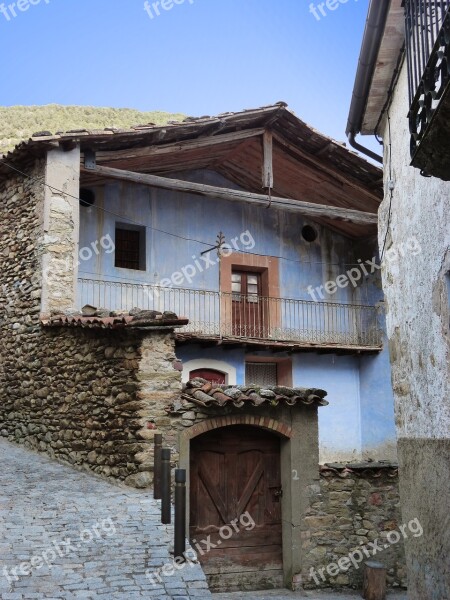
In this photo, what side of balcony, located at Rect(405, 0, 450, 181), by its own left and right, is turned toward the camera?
left

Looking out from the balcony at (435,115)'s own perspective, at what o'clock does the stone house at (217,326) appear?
The stone house is roughly at 2 o'clock from the balcony.

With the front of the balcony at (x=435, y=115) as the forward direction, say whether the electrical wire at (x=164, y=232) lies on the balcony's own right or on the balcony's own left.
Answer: on the balcony's own right
